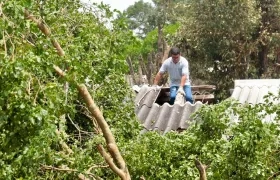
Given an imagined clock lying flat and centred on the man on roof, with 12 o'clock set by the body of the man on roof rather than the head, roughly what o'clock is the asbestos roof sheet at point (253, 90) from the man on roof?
The asbestos roof sheet is roughly at 9 o'clock from the man on roof.

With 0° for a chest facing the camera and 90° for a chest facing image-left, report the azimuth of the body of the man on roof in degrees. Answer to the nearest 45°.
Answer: approximately 0°

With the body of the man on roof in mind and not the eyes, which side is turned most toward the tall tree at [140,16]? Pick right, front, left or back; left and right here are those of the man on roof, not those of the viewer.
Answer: back
